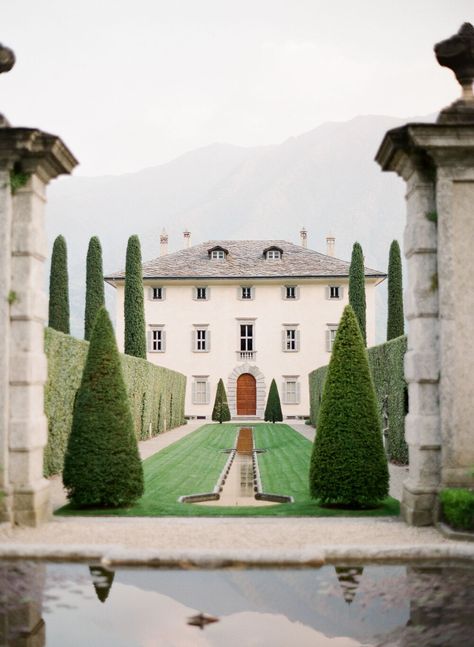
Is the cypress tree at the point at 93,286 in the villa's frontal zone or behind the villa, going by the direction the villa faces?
frontal zone

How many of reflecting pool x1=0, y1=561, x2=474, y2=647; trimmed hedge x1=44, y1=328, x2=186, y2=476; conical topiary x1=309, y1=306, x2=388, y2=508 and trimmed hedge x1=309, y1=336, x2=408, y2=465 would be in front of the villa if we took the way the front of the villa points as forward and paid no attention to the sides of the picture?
4

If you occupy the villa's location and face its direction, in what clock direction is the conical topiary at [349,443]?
The conical topiary is roughly at 12 o'clock from the villa.

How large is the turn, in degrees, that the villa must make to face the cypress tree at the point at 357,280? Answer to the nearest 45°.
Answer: approximately 45° to its left

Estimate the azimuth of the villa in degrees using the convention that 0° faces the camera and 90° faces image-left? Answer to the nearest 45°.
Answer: approximately 0°

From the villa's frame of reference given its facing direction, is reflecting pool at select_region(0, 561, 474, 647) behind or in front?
in front

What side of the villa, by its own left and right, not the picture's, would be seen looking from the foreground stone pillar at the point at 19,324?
front

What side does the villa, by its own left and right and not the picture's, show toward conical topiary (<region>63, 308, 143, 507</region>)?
front

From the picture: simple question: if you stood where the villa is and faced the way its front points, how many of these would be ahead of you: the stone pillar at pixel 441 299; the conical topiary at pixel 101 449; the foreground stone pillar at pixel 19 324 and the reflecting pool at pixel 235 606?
4

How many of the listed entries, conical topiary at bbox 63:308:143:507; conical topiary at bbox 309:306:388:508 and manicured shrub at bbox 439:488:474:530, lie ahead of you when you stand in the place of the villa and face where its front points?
3

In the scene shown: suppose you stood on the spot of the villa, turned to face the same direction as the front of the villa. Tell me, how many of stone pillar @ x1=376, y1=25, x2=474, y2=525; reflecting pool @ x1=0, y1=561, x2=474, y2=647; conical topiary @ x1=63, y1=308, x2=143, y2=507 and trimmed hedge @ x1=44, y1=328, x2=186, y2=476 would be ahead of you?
4
